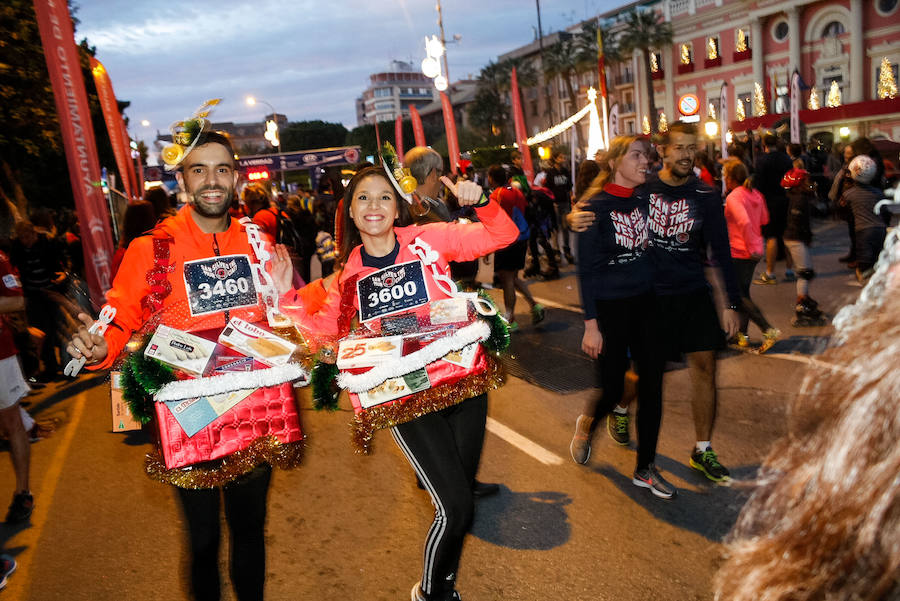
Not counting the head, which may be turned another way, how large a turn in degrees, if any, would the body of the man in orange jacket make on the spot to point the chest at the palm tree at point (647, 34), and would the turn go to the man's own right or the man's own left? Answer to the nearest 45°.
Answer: approximately 135° to the man's own left

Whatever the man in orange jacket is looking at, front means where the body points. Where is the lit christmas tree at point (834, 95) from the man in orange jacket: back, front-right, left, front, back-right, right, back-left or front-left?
back-left

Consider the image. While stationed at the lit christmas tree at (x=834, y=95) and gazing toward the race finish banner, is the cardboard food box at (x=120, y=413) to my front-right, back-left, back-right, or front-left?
front-left

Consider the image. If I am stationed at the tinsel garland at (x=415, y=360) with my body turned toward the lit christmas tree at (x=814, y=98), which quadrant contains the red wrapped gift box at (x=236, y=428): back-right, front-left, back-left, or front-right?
back-left

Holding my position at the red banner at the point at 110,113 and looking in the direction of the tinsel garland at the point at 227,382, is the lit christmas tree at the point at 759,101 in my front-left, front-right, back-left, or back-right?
back-left

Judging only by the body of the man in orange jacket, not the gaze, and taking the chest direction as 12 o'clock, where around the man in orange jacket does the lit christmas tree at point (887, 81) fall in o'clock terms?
The lit christmas tree is roughly at 8 o'clock from the man in orange jacket.

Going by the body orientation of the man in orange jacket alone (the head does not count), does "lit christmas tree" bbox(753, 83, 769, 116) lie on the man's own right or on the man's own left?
on the man's own left

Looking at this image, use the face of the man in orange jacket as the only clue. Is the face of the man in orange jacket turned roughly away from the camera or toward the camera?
toward the camera

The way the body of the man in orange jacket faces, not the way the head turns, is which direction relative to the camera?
toward the camera

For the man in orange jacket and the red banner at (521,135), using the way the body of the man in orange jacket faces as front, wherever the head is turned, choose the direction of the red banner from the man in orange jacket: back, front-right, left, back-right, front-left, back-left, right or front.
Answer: back-left

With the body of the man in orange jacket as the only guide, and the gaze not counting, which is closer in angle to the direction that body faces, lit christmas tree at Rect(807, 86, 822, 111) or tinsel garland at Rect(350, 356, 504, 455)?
the tinsel garland

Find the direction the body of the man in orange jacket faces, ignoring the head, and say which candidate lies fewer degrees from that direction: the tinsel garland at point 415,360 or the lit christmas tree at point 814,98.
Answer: the tinsel garland

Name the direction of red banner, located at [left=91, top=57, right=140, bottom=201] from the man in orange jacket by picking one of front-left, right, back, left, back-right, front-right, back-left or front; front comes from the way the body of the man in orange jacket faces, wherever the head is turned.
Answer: back

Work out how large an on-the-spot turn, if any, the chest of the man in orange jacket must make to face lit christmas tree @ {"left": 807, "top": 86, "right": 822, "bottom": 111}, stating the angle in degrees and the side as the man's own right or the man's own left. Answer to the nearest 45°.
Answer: approximately 135° to the man's own left
